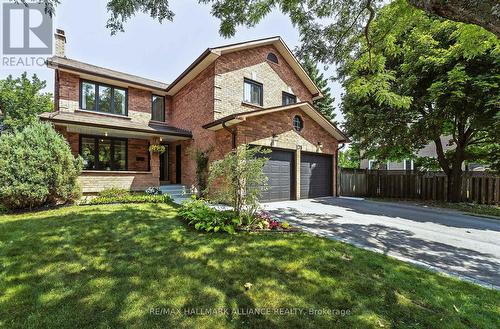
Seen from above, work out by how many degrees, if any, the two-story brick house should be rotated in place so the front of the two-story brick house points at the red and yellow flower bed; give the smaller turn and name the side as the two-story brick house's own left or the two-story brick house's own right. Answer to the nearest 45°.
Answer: approximately 45° to the two-story brick house's own right

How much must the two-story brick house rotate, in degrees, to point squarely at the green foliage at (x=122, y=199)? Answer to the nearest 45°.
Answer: approximately 90° to its right

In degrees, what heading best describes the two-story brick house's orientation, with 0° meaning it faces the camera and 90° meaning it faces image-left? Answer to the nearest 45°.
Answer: approximately 315°

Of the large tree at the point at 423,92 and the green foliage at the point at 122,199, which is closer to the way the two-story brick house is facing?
the large tree

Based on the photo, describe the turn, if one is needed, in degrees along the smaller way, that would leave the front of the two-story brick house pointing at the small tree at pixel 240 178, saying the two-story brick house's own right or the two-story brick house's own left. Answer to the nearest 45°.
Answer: approximately 45° to the two-story brick house's own right

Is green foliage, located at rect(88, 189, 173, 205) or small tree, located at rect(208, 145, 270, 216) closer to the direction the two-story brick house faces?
the small tree

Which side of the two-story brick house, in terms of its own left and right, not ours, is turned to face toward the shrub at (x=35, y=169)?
right
